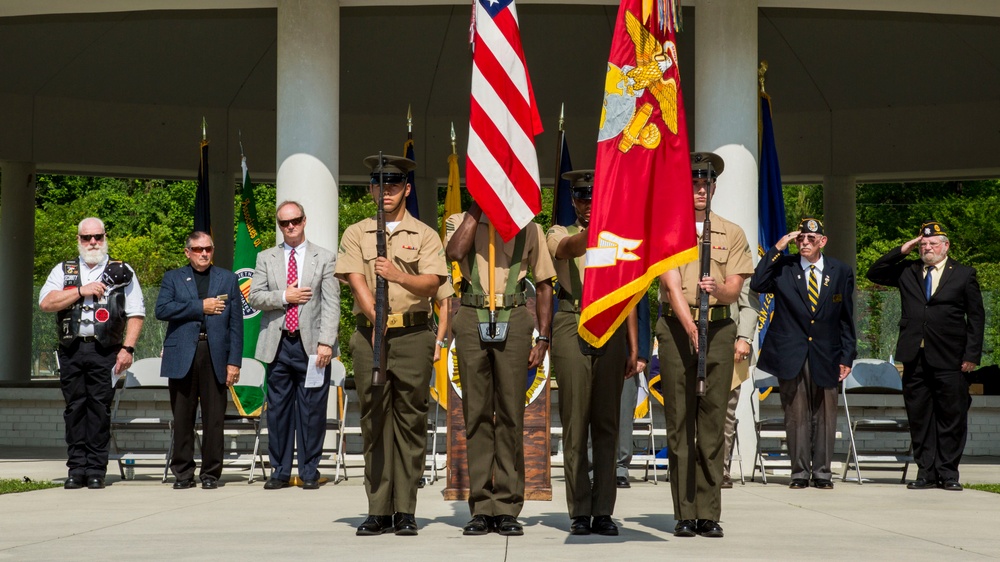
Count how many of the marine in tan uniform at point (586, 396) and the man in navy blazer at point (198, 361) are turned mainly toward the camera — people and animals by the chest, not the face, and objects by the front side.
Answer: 2

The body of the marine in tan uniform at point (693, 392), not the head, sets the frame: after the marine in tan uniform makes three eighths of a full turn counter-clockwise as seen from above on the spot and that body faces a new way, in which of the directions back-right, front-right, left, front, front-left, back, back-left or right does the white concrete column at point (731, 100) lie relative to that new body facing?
front-left

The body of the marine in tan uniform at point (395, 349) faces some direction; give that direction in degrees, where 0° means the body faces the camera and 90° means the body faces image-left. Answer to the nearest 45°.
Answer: approximately 0°

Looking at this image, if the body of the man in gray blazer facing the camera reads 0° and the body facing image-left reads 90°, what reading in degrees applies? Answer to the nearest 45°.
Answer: approximately 0°

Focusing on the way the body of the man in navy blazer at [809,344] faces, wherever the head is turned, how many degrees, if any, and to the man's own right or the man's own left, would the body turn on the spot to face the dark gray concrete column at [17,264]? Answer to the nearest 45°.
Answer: approximately 135° to the man's own right

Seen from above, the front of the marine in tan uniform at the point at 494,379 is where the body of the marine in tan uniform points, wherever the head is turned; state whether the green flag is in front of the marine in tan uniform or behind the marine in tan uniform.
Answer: behind
